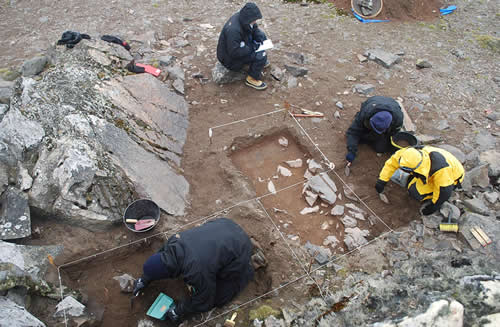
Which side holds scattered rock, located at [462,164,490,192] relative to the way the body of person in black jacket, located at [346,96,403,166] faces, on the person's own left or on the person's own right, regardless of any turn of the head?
on the person's own left

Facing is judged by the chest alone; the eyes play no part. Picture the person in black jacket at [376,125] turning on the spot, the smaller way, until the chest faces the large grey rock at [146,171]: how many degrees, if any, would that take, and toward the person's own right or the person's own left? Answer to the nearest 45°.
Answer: approximately 45° to the person's own right

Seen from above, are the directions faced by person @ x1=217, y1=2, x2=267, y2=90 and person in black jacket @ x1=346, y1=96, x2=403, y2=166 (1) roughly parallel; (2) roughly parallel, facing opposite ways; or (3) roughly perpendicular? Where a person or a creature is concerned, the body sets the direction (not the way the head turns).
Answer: roughly perpendicular

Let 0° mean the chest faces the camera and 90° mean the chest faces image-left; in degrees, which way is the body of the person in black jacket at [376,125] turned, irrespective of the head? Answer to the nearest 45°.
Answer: approximately 0°

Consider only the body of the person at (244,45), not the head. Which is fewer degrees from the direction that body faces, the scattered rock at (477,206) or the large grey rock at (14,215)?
the scattered rock
